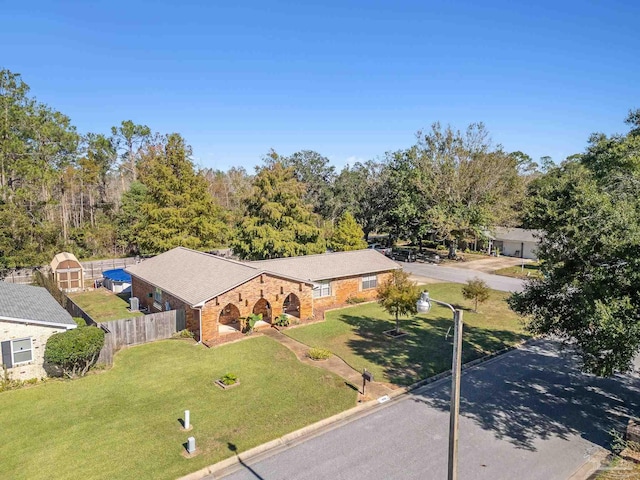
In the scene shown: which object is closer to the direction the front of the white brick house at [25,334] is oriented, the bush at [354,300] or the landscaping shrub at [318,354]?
the landscaping shrub

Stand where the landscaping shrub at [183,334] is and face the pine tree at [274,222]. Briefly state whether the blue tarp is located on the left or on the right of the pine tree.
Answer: left

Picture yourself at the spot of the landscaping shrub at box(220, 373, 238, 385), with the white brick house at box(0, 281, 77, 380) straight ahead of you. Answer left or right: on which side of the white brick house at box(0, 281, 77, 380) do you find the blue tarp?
right

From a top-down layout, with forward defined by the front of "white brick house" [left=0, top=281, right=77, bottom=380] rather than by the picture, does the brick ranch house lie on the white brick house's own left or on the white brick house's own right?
on the white brick house's own left

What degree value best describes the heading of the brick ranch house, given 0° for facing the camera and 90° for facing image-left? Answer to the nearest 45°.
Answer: approximately 315°

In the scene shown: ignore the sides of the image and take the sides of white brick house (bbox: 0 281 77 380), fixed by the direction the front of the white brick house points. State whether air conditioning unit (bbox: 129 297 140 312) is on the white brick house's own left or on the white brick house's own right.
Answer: on the white brick house's own left

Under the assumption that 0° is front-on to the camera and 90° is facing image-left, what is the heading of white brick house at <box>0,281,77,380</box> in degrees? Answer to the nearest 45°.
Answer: approximately 315°
